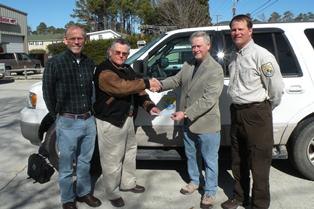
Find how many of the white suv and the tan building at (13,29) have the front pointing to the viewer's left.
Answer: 1

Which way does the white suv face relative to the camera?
to the viewer's left

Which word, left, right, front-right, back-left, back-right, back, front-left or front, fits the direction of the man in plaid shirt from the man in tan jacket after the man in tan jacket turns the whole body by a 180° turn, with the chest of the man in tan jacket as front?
back-left

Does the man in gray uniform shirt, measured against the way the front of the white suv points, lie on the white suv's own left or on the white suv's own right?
on the white suv's own left

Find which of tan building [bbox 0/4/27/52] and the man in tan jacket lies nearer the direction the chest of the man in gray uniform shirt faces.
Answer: the man in tan jacket

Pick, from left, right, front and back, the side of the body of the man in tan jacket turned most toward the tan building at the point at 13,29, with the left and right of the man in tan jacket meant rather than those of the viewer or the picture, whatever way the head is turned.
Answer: right

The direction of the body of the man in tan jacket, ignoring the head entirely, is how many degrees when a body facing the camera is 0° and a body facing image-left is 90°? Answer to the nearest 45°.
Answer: approximately 45°

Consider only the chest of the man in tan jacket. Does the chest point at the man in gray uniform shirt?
no

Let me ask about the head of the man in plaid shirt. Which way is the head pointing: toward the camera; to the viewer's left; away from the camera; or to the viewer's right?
toward the camera

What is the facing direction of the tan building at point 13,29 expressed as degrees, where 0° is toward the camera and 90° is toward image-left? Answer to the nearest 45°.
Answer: approximately 315°

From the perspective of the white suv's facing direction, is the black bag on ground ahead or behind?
ahead

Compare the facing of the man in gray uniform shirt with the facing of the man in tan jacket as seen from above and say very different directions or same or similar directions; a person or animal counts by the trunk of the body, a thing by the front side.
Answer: same or similar directions
